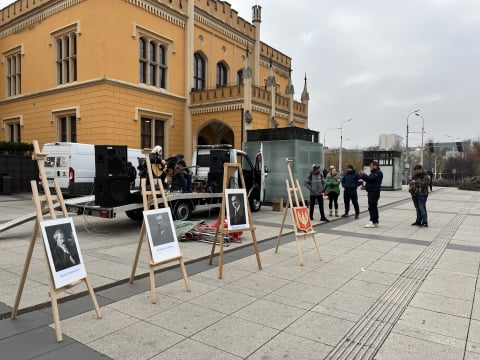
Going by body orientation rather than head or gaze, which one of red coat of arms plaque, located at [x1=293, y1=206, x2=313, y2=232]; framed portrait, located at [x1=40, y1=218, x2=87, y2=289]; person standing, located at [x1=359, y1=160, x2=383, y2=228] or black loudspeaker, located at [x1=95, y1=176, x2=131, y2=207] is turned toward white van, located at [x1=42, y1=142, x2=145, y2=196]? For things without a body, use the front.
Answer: the person standing

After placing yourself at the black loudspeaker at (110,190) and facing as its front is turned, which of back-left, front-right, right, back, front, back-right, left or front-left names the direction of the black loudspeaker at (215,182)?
left

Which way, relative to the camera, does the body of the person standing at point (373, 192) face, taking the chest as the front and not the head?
to the viewer's left

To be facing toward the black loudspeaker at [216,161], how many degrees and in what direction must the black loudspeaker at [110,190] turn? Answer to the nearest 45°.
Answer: approximately 90° to its left

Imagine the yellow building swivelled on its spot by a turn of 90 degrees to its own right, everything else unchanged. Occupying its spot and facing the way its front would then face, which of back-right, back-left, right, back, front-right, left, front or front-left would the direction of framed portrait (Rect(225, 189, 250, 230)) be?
front-left

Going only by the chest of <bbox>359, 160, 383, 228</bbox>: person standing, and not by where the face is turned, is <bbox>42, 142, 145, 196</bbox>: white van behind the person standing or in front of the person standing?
in front

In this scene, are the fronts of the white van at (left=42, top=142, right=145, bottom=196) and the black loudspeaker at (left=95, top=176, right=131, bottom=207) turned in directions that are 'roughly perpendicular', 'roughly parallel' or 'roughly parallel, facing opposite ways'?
roughly perpendicular

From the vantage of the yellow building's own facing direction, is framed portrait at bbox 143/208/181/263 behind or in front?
in front

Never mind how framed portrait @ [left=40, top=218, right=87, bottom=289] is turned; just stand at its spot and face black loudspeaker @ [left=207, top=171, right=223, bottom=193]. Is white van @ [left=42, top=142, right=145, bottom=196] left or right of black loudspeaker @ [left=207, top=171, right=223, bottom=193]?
left
